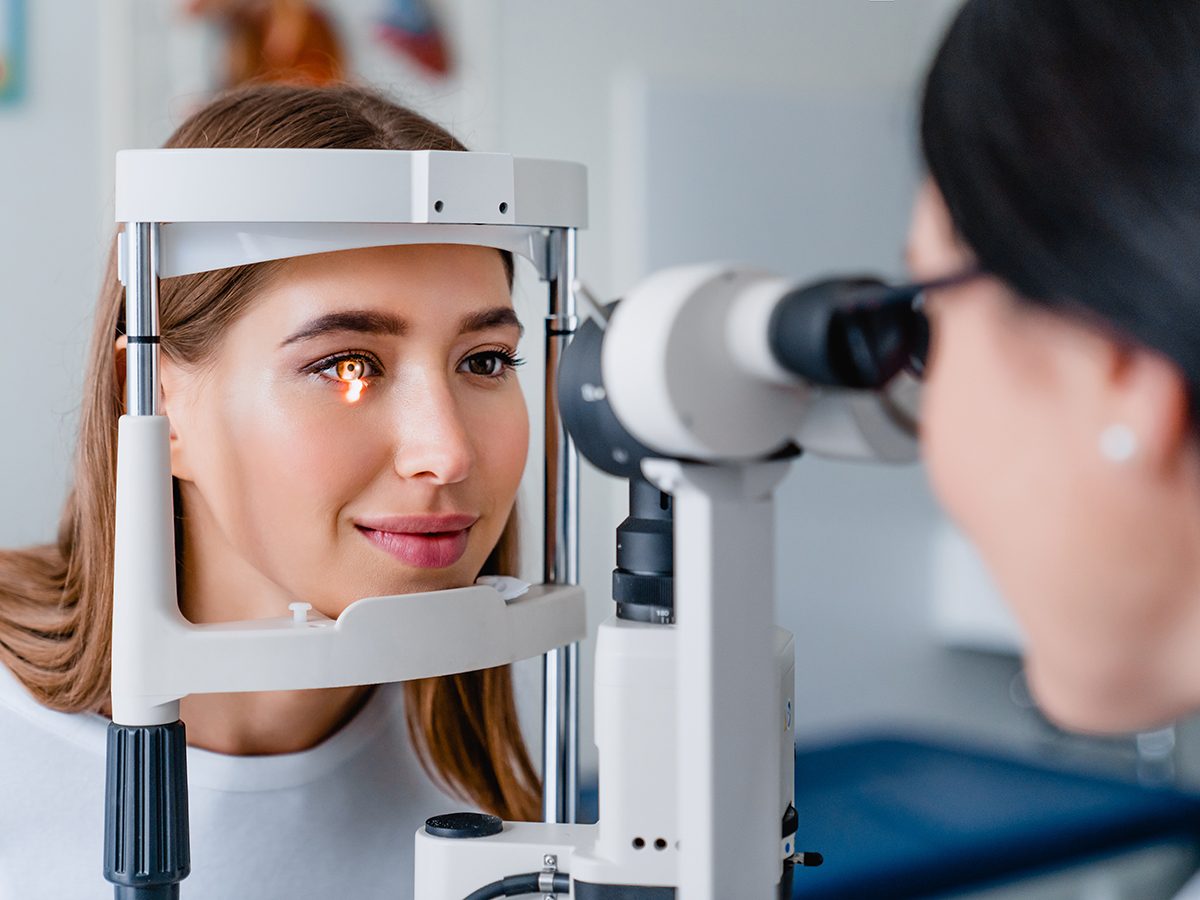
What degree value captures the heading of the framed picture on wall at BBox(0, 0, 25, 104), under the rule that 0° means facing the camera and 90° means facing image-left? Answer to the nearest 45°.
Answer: approximately 0°

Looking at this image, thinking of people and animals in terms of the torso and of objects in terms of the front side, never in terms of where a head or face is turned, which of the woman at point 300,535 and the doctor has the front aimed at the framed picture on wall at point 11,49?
the doctor

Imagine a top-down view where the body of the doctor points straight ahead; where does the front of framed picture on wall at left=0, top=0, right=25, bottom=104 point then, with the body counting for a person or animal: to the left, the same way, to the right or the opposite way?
the opposite way

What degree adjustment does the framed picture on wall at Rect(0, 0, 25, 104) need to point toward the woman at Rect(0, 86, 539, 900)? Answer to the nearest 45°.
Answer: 0° — it already faces them

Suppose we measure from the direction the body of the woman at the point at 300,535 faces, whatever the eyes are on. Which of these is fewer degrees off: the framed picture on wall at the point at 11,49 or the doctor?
the doctor

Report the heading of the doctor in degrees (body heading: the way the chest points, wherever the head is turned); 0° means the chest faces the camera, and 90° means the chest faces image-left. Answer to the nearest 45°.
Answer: approximately 135°

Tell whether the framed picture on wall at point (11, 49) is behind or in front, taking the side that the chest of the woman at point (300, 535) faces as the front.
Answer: behind

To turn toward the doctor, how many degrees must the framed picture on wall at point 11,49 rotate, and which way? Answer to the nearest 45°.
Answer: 0° — it already faces them
